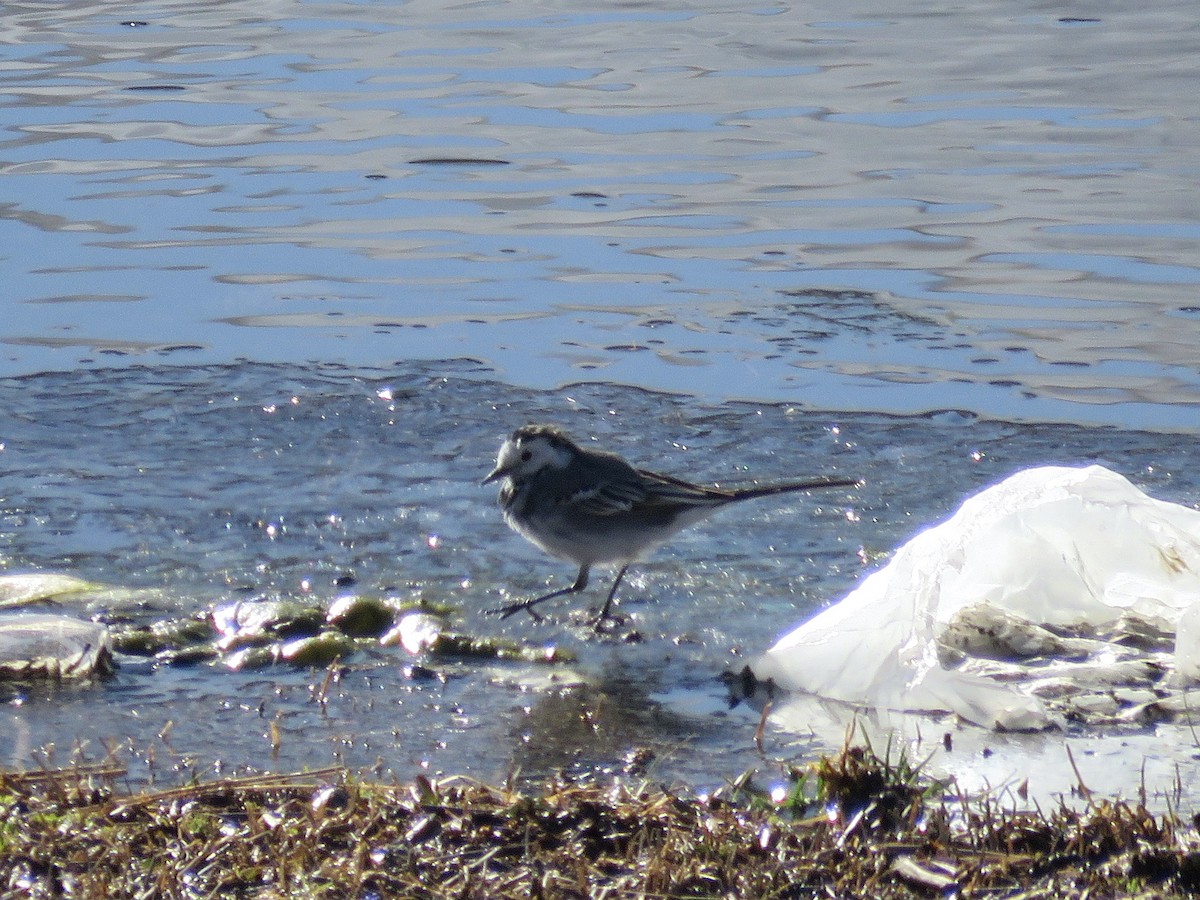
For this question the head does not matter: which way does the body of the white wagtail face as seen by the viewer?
to the viewer's left
